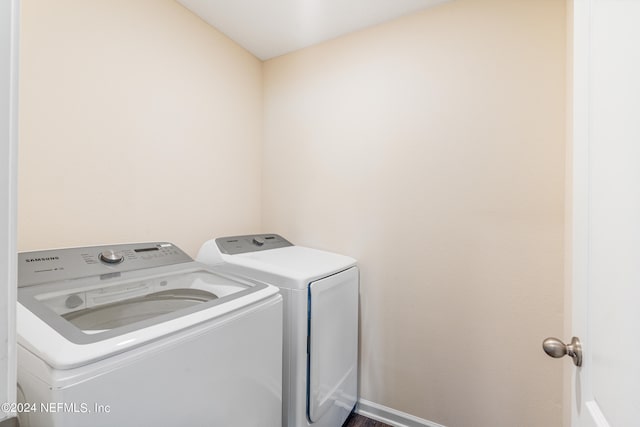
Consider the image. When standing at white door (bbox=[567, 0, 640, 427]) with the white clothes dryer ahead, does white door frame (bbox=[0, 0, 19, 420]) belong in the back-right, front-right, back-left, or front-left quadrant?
front-left

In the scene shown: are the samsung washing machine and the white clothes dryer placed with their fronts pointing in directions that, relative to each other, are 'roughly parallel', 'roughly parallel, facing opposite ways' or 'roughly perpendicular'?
roughly parallel

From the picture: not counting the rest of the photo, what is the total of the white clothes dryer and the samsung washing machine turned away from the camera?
0

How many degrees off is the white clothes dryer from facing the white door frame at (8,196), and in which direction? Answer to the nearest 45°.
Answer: approximately 90° to its right

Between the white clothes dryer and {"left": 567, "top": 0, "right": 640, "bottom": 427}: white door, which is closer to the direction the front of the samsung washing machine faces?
the white door

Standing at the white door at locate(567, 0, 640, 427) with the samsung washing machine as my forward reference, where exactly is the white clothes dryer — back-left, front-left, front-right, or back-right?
front-right

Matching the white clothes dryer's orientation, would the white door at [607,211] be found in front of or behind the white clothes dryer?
in front

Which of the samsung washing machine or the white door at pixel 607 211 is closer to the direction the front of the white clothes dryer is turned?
the white door

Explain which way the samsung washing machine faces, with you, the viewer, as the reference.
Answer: facing the viewer and to the right of the viewer

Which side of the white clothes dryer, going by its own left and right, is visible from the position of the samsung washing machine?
right

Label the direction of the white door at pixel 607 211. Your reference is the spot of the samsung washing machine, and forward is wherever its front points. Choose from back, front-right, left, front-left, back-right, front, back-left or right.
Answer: front

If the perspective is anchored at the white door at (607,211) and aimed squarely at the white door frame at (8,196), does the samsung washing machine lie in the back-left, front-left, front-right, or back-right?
front-right

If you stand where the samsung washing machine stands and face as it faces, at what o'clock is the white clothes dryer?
The white clothes dryer is roughly at 10 o'clock from the samsung washing machine.
